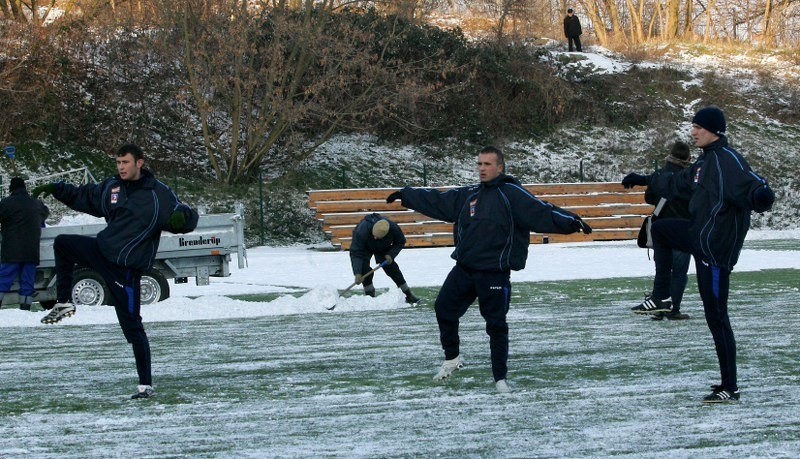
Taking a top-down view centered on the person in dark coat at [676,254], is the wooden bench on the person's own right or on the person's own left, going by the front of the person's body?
on the person's own right

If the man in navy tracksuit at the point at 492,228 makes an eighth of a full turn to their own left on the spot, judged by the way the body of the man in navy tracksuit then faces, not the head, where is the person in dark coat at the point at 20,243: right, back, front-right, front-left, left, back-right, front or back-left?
back-right

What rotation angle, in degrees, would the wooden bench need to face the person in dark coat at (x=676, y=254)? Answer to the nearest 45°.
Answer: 0° — it already faces them

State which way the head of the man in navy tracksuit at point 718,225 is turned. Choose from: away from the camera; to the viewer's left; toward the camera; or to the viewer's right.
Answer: to the viewer's left

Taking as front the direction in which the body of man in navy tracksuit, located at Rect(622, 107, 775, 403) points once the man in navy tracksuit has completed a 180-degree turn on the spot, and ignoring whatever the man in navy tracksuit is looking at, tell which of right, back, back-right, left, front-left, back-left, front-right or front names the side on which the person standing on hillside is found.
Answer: left

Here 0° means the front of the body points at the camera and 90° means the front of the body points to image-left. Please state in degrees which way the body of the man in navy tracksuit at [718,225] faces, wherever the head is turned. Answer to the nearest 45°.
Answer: approximately 90°

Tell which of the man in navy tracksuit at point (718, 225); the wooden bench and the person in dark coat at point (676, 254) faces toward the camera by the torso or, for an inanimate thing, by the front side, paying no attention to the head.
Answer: the wooden bench

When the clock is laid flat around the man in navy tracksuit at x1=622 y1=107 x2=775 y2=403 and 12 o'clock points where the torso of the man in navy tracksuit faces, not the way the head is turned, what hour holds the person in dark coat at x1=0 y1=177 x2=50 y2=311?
The person in dark coat is roughly at 1 o'clock from the man in navy tracksuit.
